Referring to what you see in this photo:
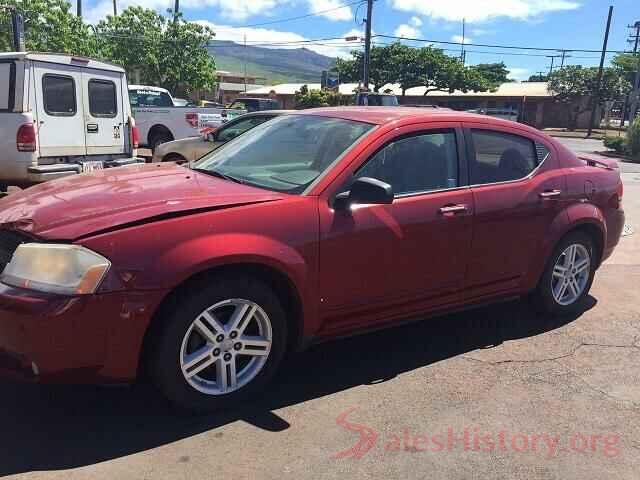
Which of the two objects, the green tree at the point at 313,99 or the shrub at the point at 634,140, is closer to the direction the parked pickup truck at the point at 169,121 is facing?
the green tree

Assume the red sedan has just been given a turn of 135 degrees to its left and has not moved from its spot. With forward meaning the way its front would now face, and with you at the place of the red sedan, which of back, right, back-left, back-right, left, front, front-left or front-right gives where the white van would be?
back-left

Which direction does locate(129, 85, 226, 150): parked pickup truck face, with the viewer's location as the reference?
facing away from the viewer and to the left of the viewer

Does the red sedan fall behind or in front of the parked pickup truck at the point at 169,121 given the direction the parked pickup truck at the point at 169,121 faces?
behind

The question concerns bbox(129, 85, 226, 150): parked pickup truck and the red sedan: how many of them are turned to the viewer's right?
0

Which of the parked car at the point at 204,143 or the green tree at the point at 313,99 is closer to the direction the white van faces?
the green tree

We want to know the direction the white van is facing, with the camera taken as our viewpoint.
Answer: facing away from the viewer and to the left of the viewer

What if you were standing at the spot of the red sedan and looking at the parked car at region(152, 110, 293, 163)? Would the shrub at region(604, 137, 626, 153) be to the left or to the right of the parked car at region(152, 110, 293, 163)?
right

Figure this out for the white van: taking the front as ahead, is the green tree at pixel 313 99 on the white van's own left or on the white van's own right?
on the white van's own right

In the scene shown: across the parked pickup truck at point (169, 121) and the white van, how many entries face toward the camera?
0

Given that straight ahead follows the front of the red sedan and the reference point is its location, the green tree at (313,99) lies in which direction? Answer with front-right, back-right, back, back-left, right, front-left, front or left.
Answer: back-right

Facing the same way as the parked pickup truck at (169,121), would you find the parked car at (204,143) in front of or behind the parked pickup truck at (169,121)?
behind

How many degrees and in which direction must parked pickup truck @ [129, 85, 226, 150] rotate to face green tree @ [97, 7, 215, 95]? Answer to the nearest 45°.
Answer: approximately 45° to its right
